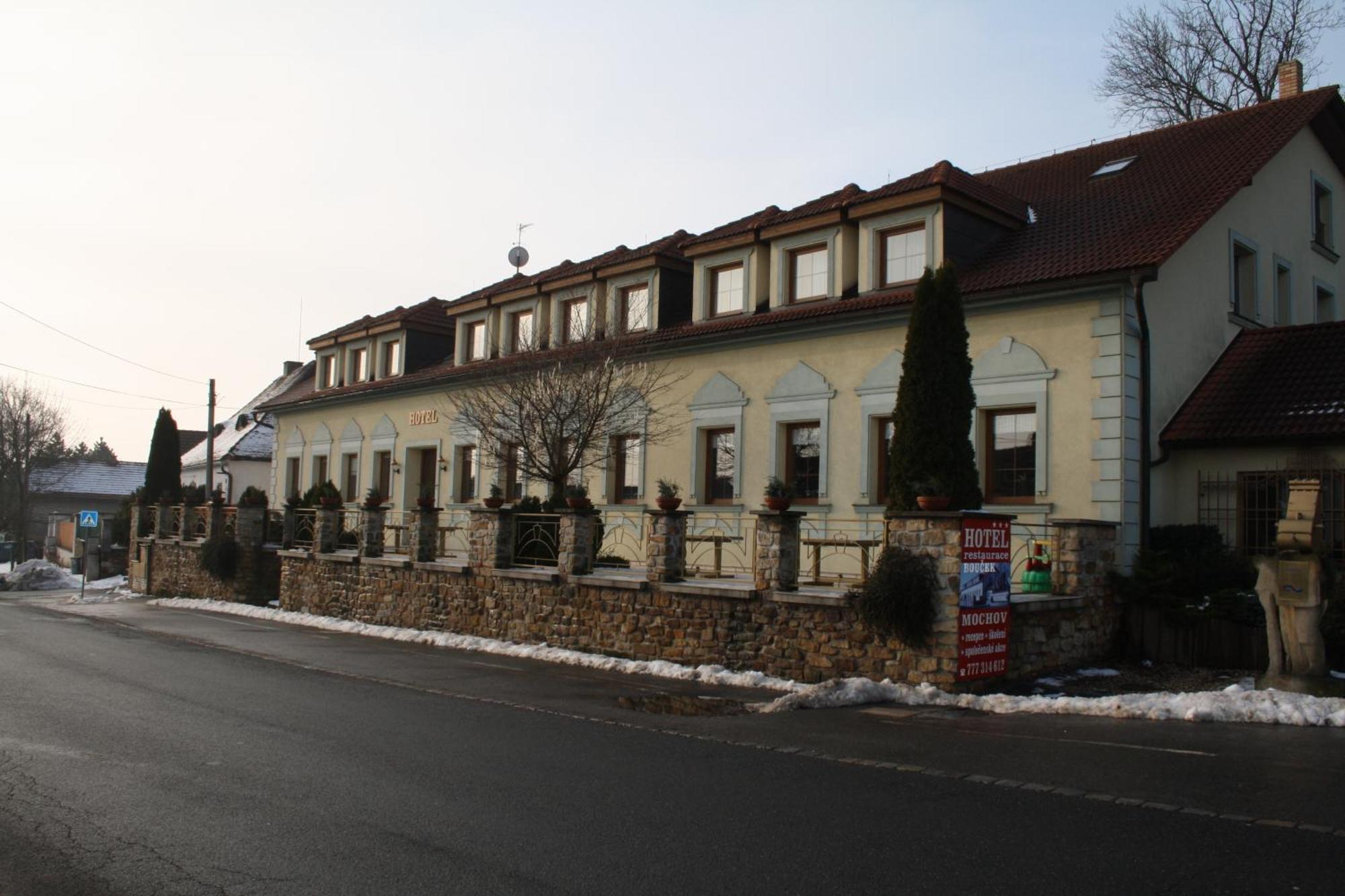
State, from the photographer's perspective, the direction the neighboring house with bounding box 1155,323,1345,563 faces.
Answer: facing the viewer

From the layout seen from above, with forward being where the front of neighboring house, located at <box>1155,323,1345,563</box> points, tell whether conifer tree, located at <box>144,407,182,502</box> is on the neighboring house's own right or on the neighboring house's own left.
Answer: on the neighboring house's own right

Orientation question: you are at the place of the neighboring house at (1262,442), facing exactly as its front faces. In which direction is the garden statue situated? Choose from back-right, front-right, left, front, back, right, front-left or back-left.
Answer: front

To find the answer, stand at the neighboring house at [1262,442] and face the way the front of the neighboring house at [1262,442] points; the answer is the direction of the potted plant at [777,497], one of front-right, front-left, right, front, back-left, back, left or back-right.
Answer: front-right

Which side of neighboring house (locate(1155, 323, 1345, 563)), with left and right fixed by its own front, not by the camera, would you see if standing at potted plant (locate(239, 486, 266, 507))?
right

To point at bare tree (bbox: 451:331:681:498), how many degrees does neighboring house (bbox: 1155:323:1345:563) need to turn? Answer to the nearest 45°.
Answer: approximately 90° to its right

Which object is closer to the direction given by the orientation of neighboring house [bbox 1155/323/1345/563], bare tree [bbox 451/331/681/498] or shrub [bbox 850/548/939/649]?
the shrub

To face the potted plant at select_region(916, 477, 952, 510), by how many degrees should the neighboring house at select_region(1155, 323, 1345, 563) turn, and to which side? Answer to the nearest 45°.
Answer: approximately 45° to its right

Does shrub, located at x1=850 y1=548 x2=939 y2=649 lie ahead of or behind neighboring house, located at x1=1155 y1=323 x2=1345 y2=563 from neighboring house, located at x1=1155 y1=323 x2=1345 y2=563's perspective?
ahead

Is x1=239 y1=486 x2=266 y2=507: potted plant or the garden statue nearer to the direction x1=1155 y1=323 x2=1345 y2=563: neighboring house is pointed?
the garden statue

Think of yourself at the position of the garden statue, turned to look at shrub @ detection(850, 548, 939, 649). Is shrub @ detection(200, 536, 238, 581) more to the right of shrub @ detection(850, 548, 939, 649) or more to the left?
right
